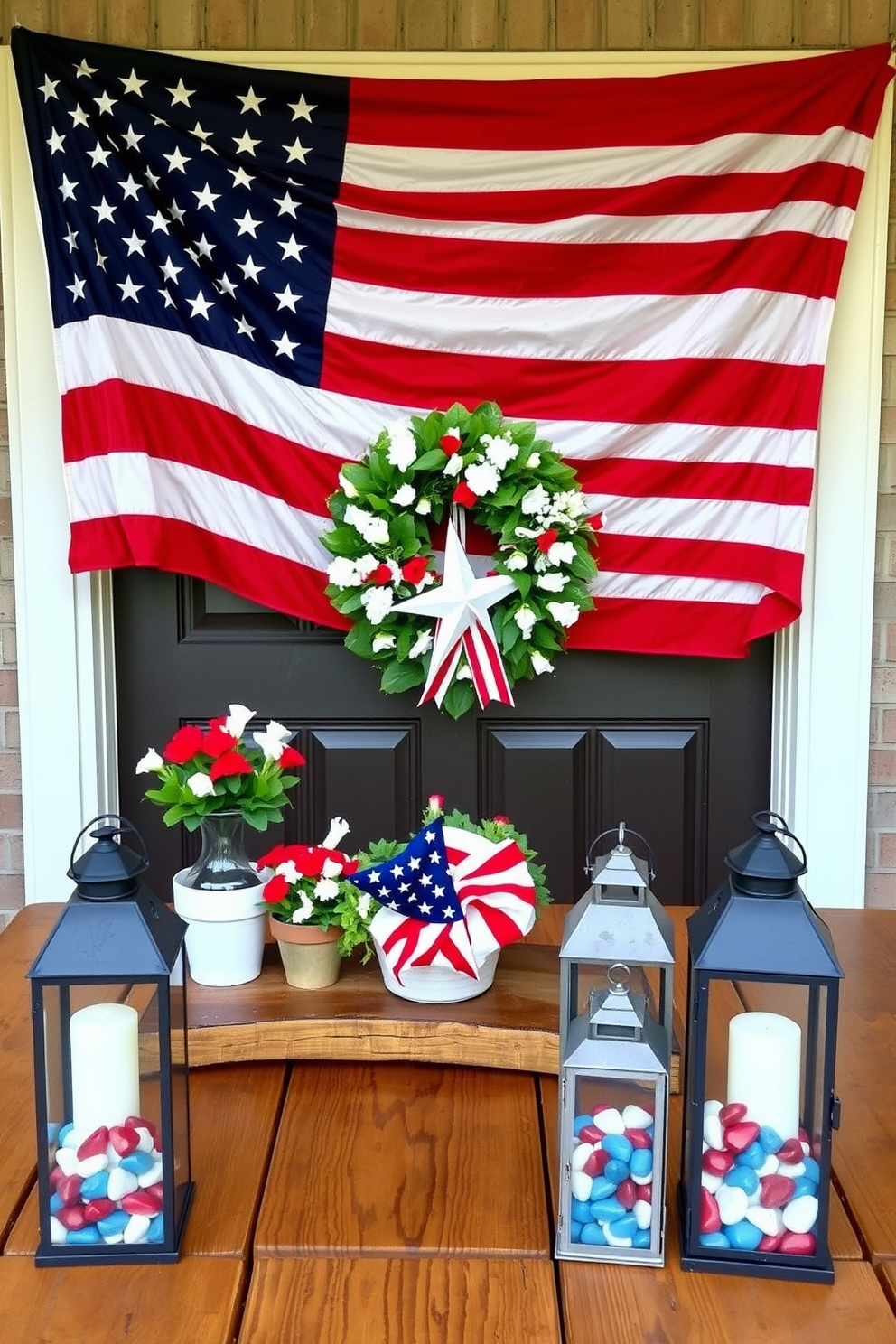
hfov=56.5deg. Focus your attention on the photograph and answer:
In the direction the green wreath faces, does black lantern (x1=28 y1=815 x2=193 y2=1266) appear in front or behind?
in front

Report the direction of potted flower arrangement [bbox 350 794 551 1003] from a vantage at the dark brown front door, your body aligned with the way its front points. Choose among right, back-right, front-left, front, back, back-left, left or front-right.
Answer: front

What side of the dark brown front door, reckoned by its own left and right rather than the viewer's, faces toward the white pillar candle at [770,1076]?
front

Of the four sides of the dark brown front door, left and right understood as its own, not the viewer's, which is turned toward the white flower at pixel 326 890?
front

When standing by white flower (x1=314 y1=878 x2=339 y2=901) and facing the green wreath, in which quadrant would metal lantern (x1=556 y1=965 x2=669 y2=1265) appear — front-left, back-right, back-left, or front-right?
back-right

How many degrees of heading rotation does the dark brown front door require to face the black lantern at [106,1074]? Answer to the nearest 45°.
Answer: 0° — it already faces it

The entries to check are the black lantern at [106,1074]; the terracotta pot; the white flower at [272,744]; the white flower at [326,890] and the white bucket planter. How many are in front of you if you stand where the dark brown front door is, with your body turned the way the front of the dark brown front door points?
5

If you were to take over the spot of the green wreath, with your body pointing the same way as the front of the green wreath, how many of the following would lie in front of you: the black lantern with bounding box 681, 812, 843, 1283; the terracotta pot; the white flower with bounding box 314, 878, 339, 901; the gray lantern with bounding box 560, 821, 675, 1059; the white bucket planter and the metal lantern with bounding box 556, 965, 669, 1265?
6

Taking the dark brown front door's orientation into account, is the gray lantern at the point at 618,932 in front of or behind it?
in front

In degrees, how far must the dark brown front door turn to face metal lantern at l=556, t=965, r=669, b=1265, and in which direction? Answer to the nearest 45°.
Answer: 0° — it already faces it

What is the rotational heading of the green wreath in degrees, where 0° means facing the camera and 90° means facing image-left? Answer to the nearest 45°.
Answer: approximately 0°

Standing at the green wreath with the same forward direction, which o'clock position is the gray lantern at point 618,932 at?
The gray lantern is roughly at 12 o'clock from the green wreath.

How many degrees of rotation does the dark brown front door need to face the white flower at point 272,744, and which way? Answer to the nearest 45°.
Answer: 0° — it already faces it

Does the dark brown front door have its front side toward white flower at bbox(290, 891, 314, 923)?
yes
